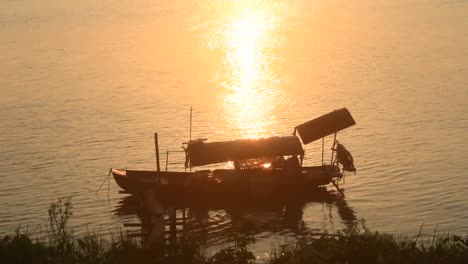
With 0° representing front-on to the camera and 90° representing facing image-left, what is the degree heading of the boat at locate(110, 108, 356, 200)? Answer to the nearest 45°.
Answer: approximately 90°
